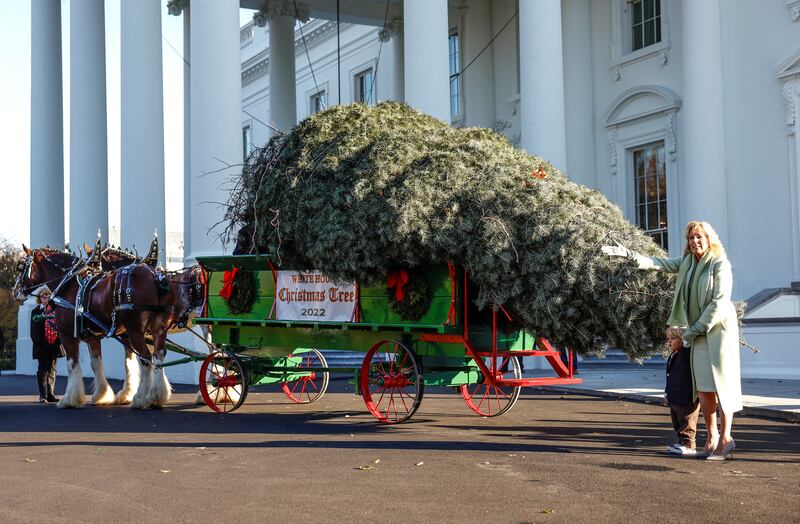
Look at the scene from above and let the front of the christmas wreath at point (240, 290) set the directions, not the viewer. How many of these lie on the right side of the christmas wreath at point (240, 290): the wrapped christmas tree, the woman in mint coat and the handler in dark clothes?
1

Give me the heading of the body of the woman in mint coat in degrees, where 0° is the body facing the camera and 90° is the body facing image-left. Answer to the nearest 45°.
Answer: approximately 45°

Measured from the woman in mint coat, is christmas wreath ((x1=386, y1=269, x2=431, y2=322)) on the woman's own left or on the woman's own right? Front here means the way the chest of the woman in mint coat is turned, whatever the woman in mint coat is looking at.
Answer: on the woman's own right

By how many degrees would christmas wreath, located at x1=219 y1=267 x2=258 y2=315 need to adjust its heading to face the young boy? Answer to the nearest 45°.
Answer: approximately 90° to its left

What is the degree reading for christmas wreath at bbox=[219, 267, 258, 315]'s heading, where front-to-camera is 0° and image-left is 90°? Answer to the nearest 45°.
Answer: approximately 45°

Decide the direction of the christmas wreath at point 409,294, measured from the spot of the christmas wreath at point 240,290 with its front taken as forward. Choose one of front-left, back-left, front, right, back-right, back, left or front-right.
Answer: left

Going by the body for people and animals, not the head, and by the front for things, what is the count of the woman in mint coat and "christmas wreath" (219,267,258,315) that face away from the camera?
0

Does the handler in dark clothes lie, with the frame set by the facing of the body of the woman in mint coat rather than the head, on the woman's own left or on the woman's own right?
on the woman's own right

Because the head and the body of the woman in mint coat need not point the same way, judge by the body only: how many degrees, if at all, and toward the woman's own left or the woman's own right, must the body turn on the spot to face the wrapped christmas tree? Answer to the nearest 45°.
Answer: approximately 90° to the woman's own right
